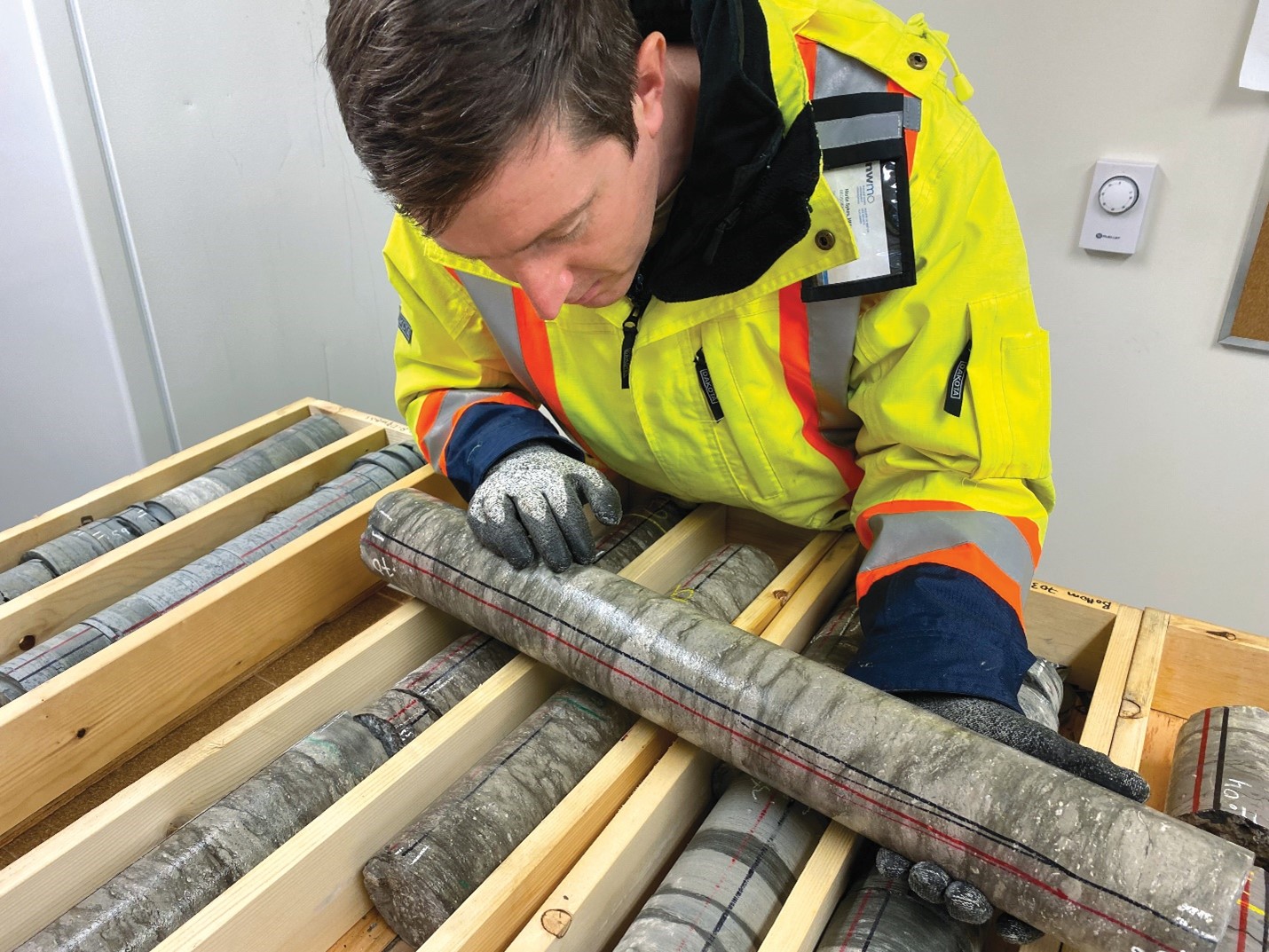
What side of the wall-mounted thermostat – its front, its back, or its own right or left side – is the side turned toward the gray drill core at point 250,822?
front

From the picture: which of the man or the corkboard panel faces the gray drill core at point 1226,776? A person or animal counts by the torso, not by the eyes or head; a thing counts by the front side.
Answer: the corkboard panel

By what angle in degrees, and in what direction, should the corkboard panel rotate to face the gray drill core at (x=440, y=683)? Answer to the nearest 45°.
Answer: approximately 45° to its right

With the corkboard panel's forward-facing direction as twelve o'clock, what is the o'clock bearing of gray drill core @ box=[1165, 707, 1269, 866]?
The gray drill core is roughly at 12 o'clock from the corkboard panel.

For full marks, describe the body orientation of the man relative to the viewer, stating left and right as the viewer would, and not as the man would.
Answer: facing the viewer and to the left of the viewer

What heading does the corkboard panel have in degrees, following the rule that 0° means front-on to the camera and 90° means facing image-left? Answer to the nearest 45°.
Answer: approximately 0°

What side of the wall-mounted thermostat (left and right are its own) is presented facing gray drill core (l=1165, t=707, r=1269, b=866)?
front

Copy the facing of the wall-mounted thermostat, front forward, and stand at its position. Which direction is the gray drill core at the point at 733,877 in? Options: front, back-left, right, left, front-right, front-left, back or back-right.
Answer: front

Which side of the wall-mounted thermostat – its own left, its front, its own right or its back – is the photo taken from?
front

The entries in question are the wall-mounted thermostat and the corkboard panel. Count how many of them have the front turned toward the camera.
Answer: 2
